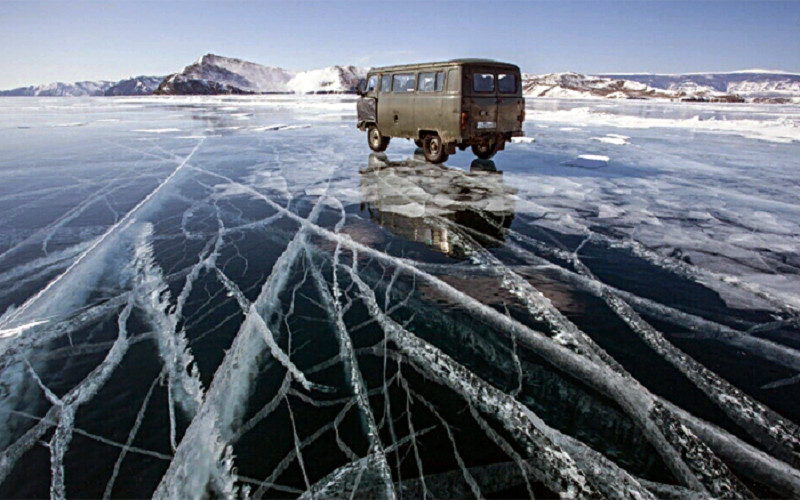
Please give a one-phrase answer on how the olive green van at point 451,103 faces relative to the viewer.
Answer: facing away from the viewer and to the left of the viewer
